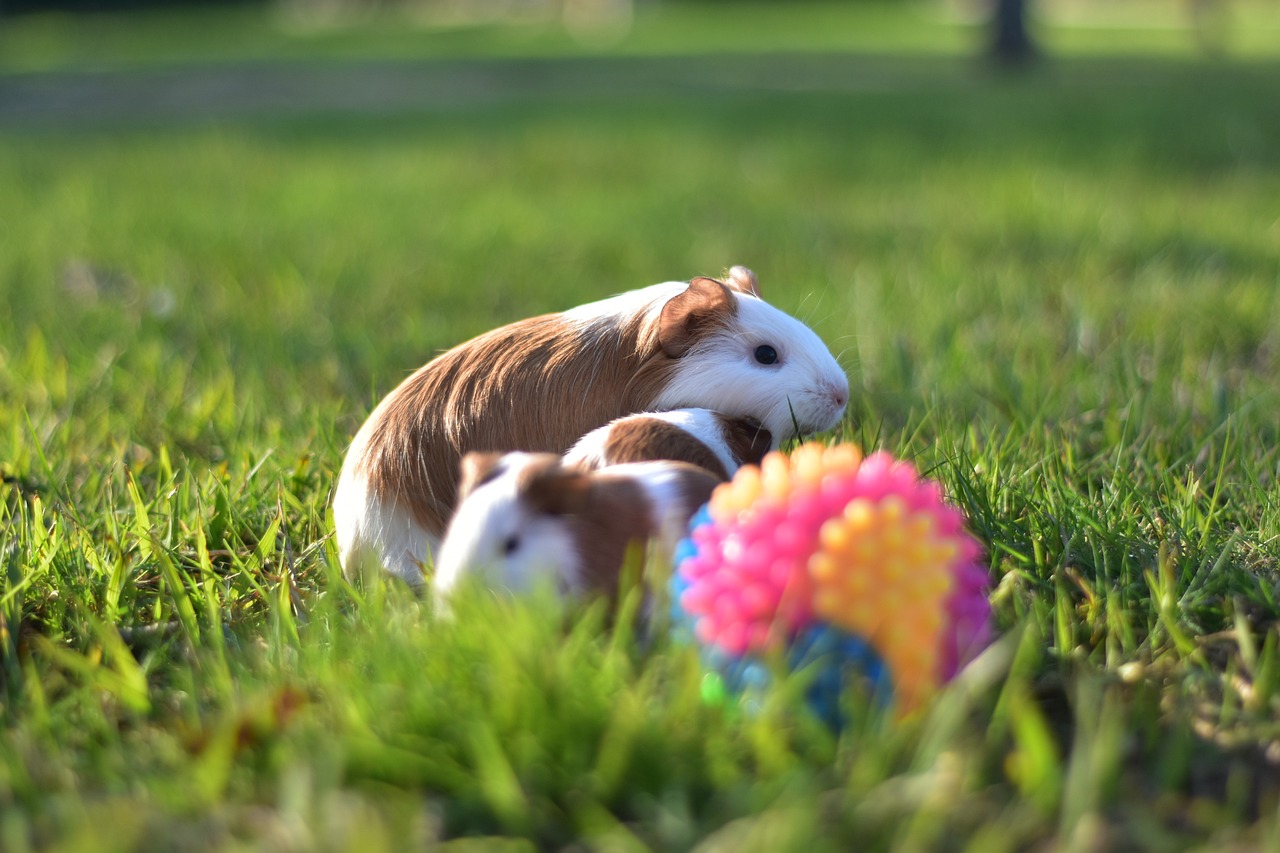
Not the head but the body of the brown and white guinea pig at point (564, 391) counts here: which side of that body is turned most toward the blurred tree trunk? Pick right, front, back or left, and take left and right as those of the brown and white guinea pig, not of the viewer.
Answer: left

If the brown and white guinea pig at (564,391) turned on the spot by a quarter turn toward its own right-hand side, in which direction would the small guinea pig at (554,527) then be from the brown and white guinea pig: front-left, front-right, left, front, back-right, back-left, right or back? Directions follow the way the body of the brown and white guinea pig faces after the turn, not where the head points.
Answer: front

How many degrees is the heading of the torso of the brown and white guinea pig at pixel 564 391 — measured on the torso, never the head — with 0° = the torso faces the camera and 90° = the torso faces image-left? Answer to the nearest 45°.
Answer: approximately 270°

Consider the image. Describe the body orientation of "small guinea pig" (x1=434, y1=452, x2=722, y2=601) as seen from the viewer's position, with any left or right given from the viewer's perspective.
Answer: facing the viewer and to the left of the viewer
